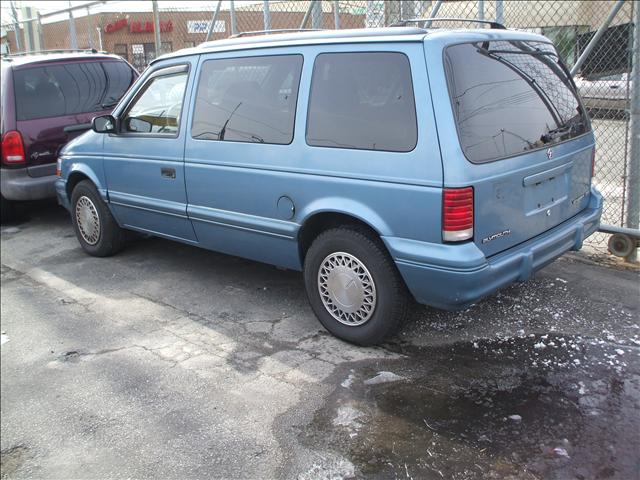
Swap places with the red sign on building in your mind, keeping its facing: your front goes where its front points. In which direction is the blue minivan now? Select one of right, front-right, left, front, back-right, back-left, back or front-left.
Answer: front

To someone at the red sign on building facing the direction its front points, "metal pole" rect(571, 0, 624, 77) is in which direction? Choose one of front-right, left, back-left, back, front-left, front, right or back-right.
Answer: front

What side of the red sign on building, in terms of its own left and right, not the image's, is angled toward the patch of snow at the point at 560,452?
front

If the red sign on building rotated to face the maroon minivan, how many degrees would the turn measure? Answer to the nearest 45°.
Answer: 0° — it already faces it

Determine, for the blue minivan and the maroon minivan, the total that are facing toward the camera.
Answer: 0

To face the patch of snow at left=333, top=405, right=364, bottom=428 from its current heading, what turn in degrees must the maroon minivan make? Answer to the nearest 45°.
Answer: approximately 180°

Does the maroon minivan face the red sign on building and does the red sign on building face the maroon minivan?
yes

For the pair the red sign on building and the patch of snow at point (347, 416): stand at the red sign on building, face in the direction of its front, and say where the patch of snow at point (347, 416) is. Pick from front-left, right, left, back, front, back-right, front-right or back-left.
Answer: front

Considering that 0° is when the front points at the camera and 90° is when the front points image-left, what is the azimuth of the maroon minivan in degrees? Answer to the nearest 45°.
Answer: approximately 180°

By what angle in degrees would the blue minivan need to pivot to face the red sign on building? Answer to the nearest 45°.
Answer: approximately 45° to its right

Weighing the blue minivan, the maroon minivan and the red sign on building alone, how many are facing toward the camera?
1

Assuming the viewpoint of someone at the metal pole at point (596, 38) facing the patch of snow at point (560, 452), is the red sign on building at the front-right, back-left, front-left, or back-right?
back-right

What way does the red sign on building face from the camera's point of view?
toward the camera

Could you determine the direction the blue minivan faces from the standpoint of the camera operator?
facing away from the viewer and to the left of the viewer
